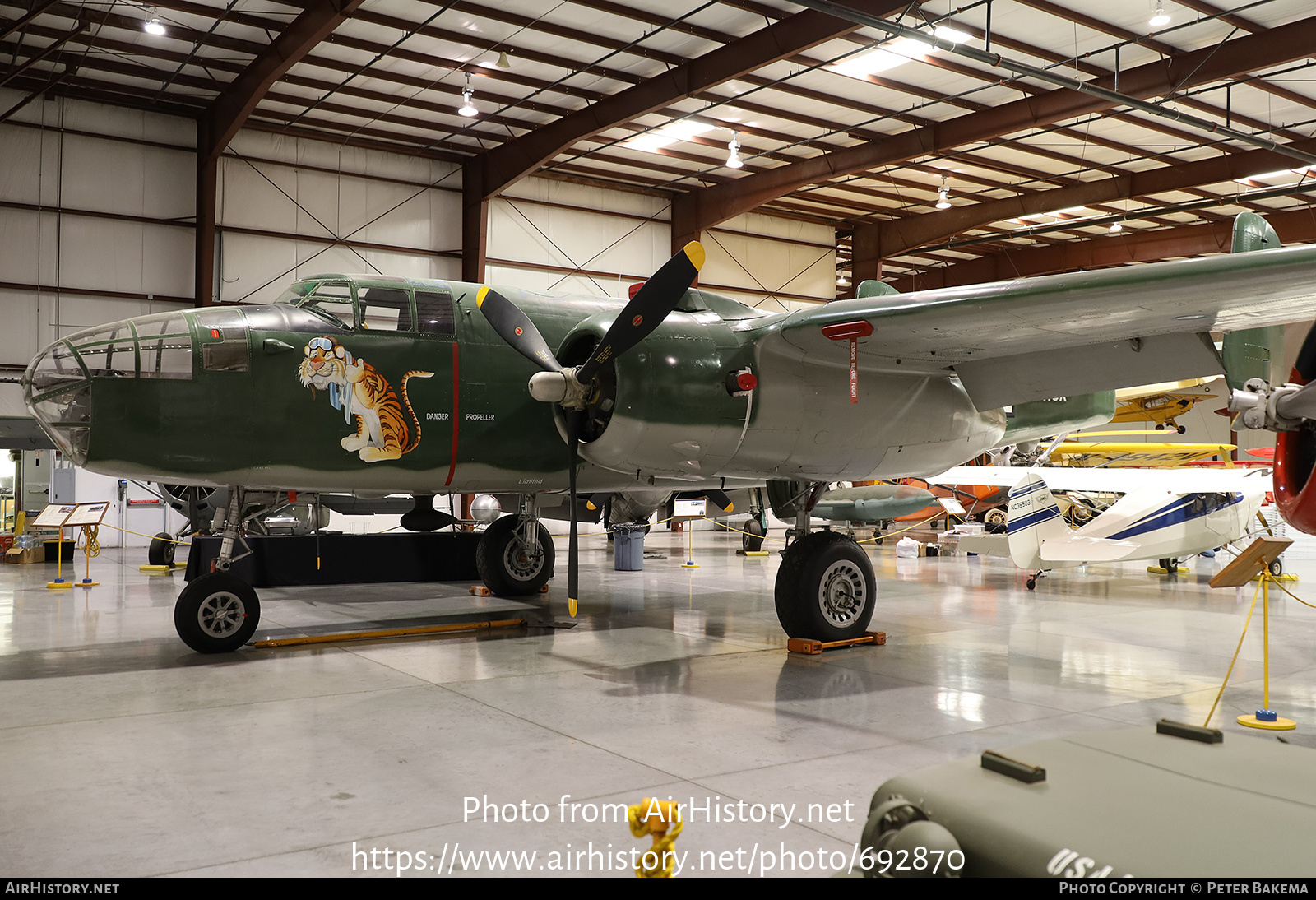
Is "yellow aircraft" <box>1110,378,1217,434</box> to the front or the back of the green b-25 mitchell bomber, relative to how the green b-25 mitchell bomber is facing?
to the back

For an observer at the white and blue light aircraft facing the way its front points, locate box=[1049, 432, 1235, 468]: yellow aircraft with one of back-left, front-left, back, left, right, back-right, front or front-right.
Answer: front-left

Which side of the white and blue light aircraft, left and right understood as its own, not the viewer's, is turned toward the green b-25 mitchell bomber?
back

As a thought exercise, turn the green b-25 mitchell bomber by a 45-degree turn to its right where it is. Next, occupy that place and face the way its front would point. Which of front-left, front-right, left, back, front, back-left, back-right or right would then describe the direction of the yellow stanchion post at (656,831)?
left

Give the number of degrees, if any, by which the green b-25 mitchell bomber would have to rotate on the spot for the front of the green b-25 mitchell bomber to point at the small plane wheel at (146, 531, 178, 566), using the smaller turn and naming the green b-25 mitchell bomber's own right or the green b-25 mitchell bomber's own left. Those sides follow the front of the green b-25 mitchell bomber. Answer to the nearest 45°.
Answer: approximately 90° to the green b-25 mitchell bomber's own right

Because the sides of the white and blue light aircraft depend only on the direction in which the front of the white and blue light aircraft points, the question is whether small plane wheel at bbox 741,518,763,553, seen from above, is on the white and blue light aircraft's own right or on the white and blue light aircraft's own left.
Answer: on the white and blue light aircraft's own left

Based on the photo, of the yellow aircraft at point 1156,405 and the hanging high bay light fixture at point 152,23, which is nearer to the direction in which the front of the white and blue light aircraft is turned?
the yellow aircraft

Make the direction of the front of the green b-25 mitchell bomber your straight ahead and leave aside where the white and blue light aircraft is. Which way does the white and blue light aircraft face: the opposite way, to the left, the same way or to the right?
the opposite way

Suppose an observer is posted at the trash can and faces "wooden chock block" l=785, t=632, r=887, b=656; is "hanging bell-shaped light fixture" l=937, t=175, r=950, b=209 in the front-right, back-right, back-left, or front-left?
back-left

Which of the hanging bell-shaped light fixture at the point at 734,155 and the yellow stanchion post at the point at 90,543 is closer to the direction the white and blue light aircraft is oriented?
the hanging bell-shaped light fixture

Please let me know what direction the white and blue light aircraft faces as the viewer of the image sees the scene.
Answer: facing away from the viewer and to the right of the viewer
